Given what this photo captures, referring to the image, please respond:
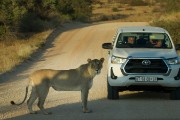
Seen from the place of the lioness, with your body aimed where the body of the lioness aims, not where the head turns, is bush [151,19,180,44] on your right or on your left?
on your left

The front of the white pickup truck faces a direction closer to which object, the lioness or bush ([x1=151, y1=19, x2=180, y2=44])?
the lioness

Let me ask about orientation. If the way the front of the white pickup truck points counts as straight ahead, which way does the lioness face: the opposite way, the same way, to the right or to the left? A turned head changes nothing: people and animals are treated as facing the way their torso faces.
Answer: to the left

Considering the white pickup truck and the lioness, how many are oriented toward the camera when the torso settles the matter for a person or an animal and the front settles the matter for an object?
1

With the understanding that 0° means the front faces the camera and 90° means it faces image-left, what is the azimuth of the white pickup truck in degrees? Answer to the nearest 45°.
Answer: approximately 0°

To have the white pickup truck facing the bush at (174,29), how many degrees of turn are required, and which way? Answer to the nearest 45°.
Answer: approximately 180°

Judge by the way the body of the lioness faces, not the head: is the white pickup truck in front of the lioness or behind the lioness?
in front

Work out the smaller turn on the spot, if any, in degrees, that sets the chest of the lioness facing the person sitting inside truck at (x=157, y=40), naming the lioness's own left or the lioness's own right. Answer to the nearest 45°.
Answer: approximately 45° to the lioness's own left

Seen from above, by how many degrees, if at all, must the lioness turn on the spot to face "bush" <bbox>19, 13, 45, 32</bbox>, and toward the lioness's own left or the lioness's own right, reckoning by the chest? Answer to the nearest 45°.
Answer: approximately 90° to the lioness's own left

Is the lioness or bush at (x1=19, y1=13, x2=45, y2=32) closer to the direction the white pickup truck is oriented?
the lioness

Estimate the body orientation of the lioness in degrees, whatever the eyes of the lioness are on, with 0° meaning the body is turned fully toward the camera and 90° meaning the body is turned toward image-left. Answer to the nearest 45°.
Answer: approximately 270°
